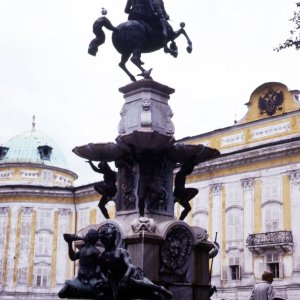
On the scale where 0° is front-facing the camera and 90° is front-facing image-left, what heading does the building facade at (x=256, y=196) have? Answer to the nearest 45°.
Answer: approximately 45°

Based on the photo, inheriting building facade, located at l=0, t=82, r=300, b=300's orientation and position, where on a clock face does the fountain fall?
The fountain is roughly at 11 o'clock from the building facade.

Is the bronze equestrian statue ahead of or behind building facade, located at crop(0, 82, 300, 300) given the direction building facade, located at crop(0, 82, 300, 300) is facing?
ahead
